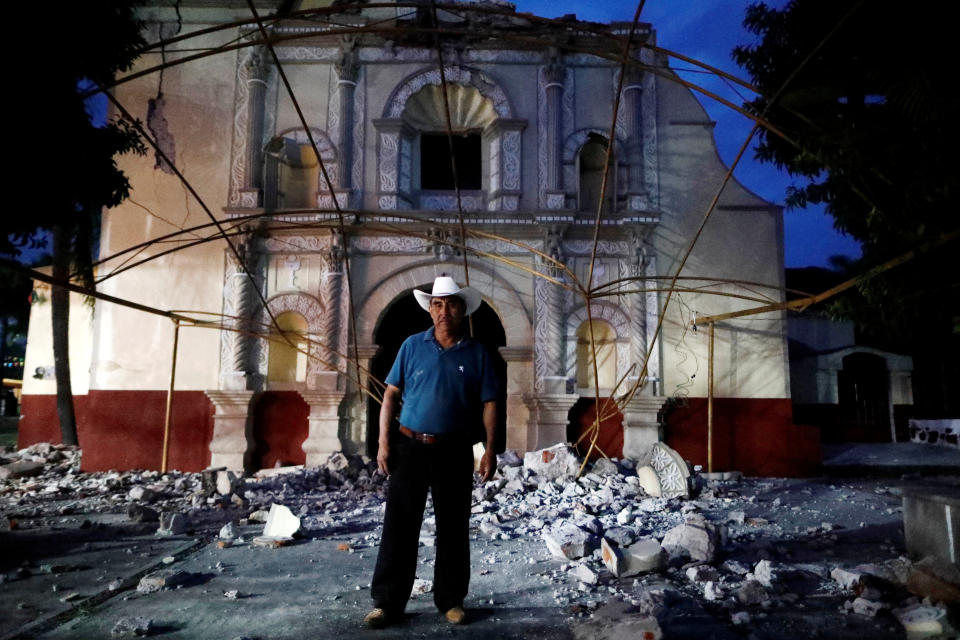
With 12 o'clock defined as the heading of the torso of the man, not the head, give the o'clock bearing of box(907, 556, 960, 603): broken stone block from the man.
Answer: The broken stone block is roughly at 9 o'clock from the man.

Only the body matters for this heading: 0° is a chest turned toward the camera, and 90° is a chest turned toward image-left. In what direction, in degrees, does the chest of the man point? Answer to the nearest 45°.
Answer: approximately 0°

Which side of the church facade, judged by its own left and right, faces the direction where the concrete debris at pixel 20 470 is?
right

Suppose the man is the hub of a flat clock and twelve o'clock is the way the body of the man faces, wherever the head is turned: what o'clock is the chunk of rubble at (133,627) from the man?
The chunk of rubble is roughly at 3 o'clock from the man.

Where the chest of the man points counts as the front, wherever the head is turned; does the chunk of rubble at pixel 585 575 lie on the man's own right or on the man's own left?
on the man's own left

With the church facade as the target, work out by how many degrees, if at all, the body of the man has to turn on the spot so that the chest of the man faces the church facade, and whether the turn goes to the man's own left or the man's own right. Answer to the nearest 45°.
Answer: approximately 180°

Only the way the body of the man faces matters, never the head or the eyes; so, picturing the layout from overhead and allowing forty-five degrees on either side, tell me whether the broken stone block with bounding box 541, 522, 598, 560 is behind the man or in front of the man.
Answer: behind

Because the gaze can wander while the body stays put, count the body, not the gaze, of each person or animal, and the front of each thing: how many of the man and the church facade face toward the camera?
2

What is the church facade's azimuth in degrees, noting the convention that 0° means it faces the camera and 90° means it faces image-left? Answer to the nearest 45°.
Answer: approximately 0°
